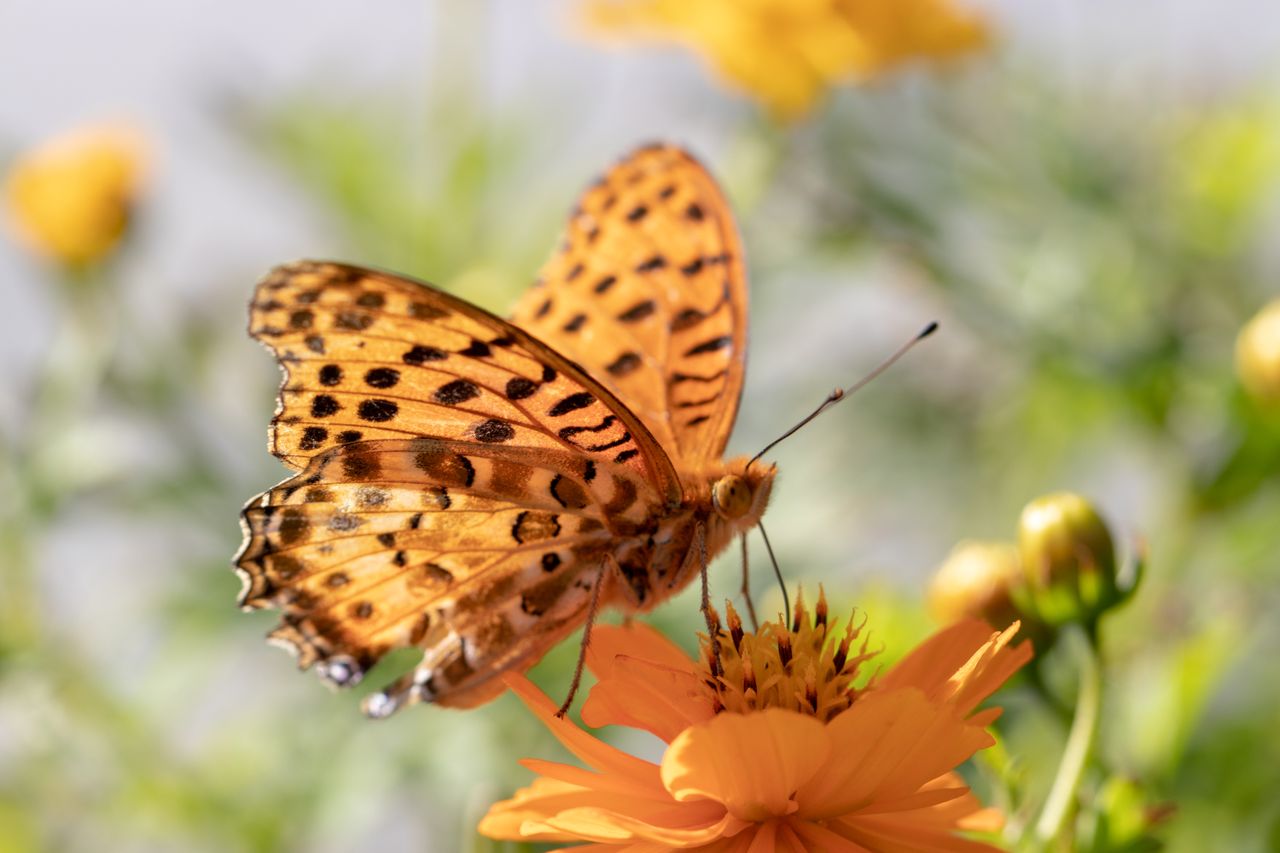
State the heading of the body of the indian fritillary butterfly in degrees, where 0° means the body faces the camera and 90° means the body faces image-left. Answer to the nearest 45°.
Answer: approximately 270°

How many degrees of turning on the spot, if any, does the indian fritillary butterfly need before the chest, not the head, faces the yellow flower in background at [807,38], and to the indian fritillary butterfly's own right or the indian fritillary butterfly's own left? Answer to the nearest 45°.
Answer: approximately 45° to the indian fritillary butterfly's own left

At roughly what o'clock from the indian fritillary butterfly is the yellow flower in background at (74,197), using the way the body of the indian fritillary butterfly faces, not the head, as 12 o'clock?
The yellow flower in background is roughly at 8 o'clock from the indian fritillary butterfly.
